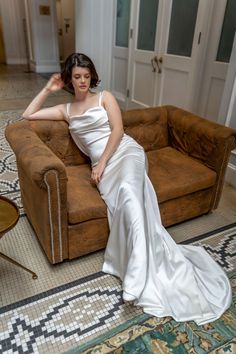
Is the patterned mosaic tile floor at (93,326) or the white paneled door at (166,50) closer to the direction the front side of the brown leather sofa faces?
the patterned mosaic tile floor

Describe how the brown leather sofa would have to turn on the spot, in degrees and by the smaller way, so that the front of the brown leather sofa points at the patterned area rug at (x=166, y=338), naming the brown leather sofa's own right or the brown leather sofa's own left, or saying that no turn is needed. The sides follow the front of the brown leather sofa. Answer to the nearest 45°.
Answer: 0° — it already faces it
